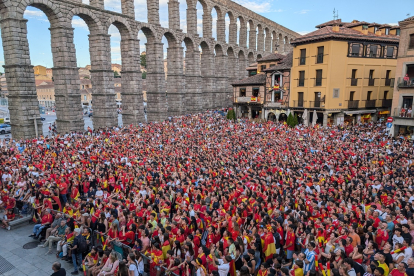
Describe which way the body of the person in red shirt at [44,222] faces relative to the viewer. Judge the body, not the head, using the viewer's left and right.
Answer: facing the viewer and to the left of the viewer

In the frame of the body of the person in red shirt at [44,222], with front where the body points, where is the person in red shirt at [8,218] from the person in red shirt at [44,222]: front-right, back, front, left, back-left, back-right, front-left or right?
right

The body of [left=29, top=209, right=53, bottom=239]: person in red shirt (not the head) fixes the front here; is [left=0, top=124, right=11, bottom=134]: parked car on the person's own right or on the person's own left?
on the person's own right

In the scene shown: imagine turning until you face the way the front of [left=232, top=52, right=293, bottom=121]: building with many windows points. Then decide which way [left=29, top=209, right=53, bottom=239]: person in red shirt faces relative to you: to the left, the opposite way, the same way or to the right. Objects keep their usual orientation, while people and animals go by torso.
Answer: to the right

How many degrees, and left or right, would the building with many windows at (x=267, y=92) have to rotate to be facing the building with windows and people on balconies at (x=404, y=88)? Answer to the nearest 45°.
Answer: approximately 45° to its left

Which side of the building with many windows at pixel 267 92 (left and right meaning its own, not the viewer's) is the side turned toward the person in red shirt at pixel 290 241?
front

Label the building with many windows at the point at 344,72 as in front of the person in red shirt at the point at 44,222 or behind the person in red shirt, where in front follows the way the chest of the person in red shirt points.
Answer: behind

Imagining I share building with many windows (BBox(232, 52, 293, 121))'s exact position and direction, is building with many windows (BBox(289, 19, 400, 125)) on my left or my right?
on my left

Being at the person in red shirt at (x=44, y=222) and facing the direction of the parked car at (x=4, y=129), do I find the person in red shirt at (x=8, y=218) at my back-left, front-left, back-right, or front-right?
front-left

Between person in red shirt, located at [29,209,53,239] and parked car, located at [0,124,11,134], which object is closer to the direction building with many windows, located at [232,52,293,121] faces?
the person in red shirt

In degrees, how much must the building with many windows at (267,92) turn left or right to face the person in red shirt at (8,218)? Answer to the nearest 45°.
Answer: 0° — it already faces them

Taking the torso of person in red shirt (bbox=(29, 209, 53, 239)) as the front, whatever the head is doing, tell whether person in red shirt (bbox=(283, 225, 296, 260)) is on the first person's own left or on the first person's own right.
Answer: on the first person's own left

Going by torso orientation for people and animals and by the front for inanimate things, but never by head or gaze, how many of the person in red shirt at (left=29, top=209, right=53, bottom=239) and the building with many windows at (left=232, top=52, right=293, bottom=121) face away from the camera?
0

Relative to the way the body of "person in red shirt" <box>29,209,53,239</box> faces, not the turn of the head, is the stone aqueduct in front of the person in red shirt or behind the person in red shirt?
behind

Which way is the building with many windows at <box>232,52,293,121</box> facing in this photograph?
toward the camera

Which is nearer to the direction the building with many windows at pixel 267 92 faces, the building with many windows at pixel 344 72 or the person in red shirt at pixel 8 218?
the person in red shirt
